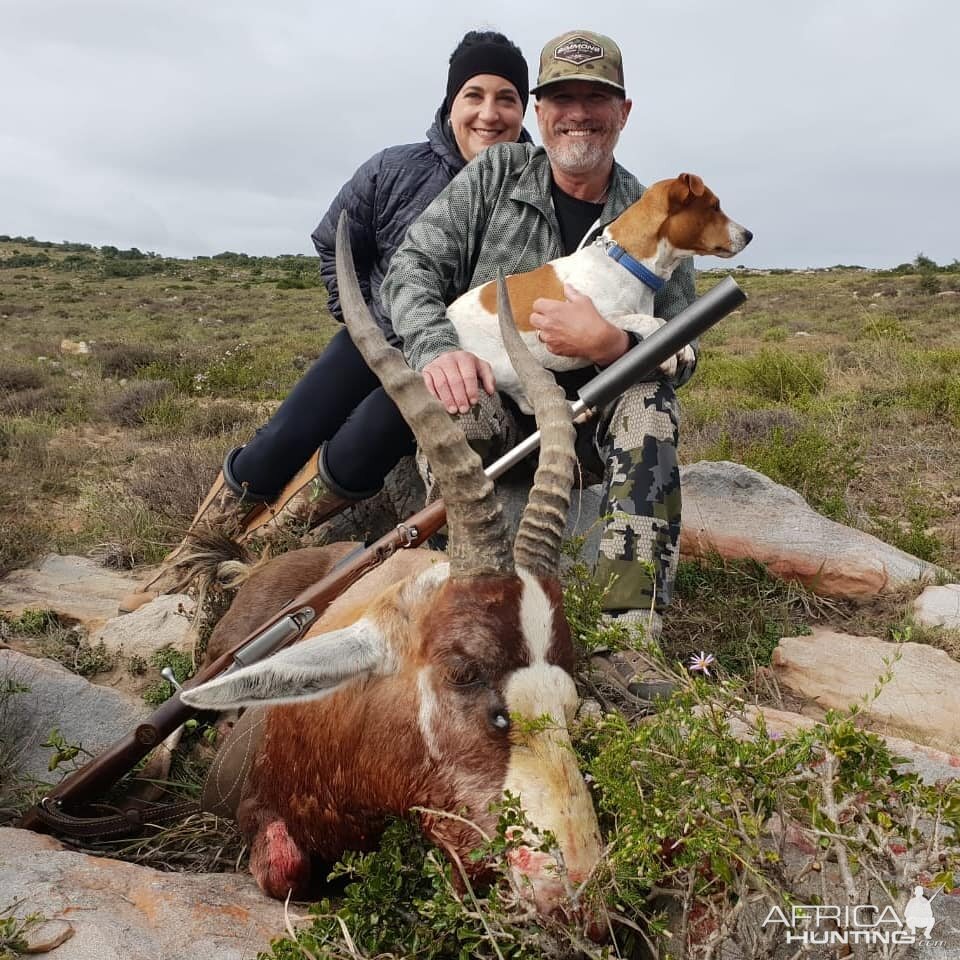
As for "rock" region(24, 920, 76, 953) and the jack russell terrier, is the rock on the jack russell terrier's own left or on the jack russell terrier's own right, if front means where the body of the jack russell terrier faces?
on the jack russell terrier's own right

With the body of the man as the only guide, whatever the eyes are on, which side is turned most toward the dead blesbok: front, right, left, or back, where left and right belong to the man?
front

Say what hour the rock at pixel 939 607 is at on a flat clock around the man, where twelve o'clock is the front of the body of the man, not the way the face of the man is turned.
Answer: The rock is roughly at 9 o'clock from the man.

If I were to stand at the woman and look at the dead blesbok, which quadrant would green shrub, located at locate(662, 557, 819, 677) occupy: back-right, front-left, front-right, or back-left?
front-left

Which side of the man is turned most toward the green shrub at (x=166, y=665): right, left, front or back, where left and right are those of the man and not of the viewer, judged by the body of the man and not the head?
right

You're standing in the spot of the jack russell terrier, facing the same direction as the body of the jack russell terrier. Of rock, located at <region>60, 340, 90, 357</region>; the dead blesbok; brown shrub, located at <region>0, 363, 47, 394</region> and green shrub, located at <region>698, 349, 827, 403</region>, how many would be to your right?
1

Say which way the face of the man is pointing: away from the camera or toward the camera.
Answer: toward the camera

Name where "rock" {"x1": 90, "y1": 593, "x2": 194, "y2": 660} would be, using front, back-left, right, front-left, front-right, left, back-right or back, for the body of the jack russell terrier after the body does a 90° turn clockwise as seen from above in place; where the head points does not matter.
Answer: right

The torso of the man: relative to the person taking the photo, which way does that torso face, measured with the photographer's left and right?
facing the viewer

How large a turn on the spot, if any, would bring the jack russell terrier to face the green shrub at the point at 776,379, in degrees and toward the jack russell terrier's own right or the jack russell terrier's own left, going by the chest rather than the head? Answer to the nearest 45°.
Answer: approximately 90° to the jack russell terrier's own left

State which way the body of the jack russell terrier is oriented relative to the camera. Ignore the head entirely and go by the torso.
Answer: to the viewer's right

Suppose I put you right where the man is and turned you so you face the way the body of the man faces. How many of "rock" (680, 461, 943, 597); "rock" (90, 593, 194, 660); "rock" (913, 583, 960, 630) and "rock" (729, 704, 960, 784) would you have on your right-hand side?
1

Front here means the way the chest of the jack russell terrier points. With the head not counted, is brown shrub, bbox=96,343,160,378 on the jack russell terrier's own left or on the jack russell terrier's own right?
on the jack russell terrier's own left

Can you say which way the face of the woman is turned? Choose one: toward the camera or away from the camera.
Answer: toward the camera

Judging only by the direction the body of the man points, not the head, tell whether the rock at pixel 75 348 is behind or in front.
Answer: behind
